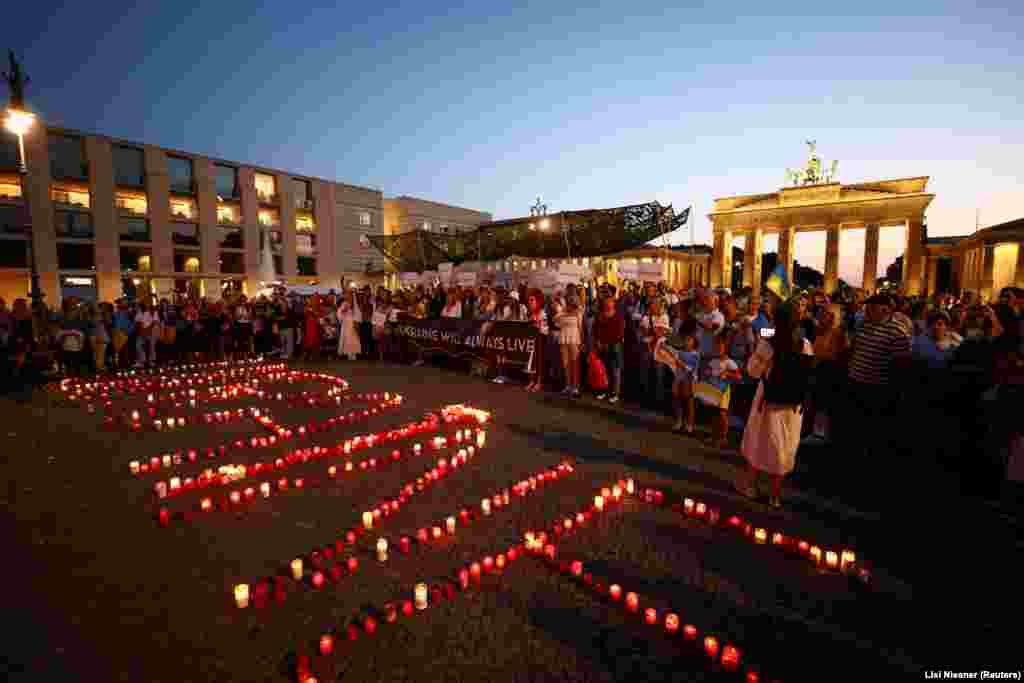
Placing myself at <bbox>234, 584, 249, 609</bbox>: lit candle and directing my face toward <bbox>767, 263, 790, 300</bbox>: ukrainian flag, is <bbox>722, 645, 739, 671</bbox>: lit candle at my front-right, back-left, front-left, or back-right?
front-right

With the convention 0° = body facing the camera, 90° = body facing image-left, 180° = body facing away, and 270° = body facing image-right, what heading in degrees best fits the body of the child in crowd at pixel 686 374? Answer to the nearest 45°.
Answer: approximately 45°

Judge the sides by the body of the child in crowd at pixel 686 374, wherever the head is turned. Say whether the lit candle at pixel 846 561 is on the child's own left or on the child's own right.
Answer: on the child's own left

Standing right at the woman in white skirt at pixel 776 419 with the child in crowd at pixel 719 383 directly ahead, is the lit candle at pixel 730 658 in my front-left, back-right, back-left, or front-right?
back-left

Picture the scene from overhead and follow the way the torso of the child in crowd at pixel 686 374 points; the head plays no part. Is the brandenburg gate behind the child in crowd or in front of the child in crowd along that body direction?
behind

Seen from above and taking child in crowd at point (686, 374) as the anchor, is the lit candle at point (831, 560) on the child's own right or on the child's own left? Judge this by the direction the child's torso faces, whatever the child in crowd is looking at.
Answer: on the child's own left

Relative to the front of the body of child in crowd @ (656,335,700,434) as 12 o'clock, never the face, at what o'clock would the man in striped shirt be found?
The man in striped shirt is roughly at 8 o'clock from the child in crowd.

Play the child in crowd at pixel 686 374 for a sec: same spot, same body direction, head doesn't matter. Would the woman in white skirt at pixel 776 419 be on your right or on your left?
on your left

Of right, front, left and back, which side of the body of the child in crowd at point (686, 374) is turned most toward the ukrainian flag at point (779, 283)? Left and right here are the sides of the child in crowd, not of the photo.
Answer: left

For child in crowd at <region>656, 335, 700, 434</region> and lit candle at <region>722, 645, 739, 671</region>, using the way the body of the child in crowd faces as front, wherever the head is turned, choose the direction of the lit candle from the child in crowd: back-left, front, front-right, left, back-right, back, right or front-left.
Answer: front-left

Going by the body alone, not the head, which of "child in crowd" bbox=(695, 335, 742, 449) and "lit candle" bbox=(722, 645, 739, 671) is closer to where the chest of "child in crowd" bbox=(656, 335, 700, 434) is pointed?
the lit candle
